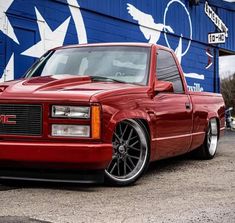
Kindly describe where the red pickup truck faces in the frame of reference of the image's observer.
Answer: facing the viewer and to the left of the viewer

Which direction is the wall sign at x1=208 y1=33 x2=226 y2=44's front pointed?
toward the camera

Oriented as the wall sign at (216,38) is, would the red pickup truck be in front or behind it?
in front

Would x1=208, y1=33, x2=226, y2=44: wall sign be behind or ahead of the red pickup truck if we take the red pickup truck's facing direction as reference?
behind

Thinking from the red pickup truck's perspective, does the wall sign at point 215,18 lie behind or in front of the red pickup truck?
behind

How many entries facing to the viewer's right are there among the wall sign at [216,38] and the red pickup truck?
0
